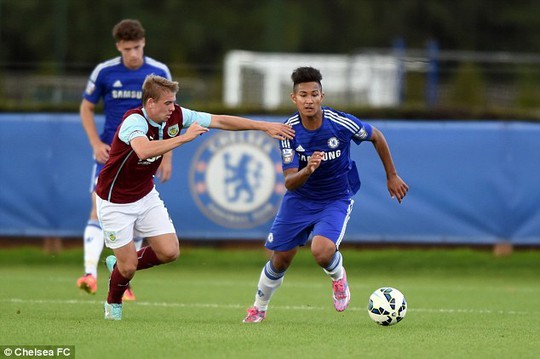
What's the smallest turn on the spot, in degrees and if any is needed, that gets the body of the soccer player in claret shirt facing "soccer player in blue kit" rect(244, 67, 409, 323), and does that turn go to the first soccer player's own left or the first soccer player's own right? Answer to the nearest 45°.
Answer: approximately 45° to the first soccer player's own left

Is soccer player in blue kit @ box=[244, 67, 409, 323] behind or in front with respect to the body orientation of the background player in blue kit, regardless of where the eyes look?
in front

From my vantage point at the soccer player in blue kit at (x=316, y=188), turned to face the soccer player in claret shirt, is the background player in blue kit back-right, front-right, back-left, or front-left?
front-right

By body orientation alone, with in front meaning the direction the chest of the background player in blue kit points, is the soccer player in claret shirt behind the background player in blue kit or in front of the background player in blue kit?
in front

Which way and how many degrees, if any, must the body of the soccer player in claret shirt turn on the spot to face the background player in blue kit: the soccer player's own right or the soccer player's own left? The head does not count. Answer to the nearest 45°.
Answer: approximately 135° to the soccer player's own left

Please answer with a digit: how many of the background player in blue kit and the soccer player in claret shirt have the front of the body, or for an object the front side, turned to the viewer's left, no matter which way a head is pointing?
0

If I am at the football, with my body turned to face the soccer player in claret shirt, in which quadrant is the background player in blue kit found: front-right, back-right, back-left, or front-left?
front-right

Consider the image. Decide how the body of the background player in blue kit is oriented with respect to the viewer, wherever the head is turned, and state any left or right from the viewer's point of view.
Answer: facing the viewer

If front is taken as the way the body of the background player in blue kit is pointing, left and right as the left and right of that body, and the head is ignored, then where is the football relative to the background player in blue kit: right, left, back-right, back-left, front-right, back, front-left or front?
front-left
